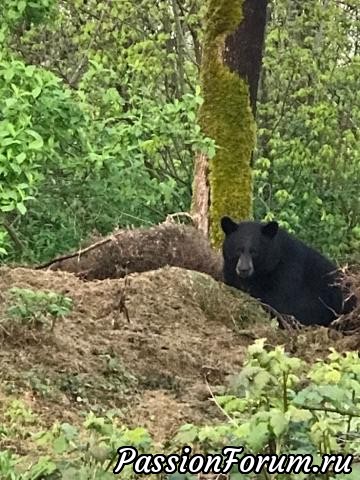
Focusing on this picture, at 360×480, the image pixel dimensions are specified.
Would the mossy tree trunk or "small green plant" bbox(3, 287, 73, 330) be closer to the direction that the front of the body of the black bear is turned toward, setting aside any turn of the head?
the small green plant

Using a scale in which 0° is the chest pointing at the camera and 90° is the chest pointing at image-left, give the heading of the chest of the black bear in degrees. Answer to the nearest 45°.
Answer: approximately 45°

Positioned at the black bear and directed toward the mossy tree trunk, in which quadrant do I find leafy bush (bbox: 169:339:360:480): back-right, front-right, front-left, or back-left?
back-left

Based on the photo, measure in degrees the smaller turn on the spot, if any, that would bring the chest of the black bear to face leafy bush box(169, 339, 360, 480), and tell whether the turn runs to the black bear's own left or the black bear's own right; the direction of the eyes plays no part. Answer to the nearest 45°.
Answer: approximately 45° to the black bear's own left
